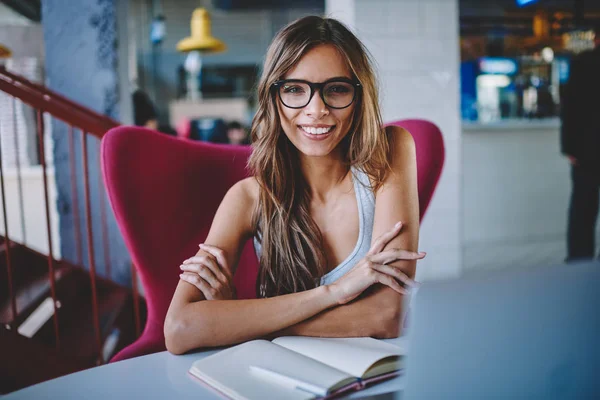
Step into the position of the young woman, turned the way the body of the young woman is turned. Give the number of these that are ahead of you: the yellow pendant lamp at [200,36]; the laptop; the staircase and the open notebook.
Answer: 2

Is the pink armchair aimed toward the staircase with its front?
no

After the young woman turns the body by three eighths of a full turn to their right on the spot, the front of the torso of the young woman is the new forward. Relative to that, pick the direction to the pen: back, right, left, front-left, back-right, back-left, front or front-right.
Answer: back-left

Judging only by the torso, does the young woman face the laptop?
yes

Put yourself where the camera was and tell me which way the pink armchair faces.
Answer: facing the viewer and to the right of the viewer

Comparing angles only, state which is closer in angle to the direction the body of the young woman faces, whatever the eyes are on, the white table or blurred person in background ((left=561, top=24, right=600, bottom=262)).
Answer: the white table

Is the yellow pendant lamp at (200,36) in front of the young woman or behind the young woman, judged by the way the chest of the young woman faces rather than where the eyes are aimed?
behind

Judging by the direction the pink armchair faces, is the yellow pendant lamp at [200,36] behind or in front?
behind

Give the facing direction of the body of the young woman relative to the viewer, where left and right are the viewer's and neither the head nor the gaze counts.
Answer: facing the viewer

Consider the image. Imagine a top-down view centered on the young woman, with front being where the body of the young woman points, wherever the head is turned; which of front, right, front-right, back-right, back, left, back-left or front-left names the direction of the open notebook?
front

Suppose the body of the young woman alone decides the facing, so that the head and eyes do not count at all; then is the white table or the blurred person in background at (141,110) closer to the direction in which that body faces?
the white table

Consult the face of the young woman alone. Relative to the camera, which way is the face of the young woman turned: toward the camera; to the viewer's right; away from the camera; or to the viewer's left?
toward the camera
